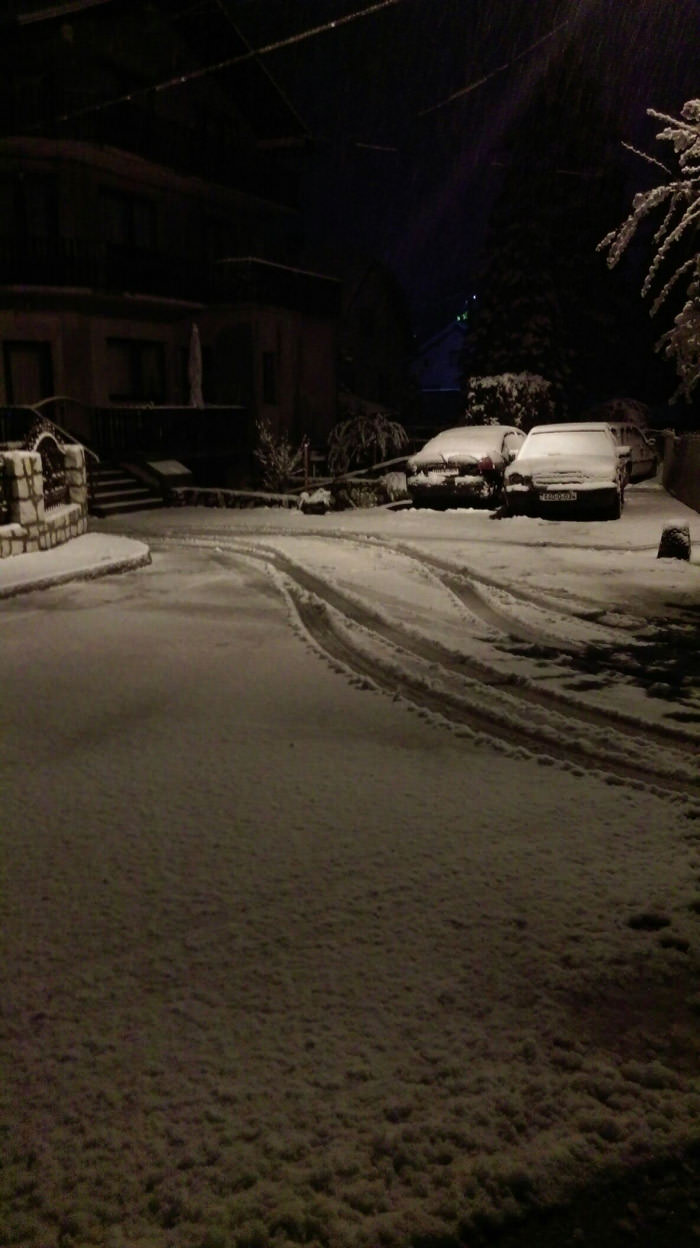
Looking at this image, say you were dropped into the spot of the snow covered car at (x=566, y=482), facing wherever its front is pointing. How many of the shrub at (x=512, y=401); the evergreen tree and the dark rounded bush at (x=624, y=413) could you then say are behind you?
3

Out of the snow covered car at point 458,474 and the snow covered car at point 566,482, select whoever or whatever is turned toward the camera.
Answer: the snow covered car at point 566,482

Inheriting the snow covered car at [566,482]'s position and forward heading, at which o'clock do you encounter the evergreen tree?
The evergreen tree is roughly at 6 o'clock from the snow covered car.

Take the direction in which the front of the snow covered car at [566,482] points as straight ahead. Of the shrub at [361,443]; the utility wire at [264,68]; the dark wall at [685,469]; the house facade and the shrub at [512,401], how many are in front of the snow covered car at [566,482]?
0

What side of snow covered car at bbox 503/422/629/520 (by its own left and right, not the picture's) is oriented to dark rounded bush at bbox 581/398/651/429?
back

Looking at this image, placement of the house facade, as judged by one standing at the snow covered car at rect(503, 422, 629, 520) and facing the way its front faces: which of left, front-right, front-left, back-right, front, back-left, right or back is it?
back-right

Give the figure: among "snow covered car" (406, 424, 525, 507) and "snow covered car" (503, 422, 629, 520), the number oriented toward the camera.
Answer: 1

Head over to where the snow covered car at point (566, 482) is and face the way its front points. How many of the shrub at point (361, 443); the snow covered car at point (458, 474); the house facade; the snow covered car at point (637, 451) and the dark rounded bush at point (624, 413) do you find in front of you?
0

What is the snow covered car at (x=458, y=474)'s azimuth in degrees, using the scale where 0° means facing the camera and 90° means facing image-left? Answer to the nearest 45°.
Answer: approximately 225°

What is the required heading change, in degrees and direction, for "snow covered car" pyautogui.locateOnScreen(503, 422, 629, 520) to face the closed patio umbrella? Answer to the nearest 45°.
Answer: approximately 135° to its right

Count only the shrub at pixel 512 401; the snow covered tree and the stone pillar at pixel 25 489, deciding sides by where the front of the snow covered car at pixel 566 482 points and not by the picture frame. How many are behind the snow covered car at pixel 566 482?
1

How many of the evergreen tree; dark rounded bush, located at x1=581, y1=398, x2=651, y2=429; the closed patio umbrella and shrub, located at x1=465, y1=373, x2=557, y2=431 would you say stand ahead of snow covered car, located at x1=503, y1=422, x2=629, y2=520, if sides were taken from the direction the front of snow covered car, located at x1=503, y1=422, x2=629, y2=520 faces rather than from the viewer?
0

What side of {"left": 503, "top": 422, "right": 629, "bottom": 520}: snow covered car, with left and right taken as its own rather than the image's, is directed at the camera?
front

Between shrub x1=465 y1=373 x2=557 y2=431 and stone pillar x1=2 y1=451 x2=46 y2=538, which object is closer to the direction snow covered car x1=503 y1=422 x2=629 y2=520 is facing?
the stone pillar

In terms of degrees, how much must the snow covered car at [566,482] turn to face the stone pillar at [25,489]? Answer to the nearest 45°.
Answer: approximately 45° to its right

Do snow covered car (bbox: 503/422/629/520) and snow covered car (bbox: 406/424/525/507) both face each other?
no
